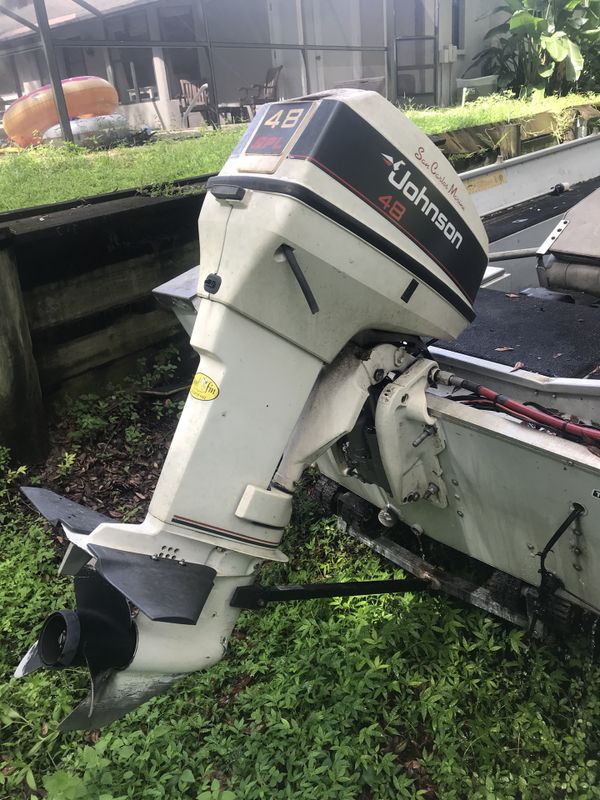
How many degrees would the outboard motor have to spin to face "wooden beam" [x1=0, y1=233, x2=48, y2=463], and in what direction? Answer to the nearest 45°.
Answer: approximately 90° to its left

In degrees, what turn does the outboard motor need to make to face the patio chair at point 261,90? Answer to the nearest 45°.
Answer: approximately 45° to its left

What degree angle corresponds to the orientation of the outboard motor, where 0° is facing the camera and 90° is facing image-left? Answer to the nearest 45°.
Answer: approximately 225°

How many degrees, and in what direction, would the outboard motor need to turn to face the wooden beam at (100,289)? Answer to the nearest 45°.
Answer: approximately 45° to its left

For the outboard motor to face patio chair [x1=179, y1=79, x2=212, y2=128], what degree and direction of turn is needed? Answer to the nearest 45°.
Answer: approximately 45° to its left

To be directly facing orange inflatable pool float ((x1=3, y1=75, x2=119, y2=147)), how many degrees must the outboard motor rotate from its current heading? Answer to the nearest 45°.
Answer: approximately 45° to its left

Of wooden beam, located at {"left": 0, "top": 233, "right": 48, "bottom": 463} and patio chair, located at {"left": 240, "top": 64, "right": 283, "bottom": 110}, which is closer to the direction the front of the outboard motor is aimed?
the patio chair
